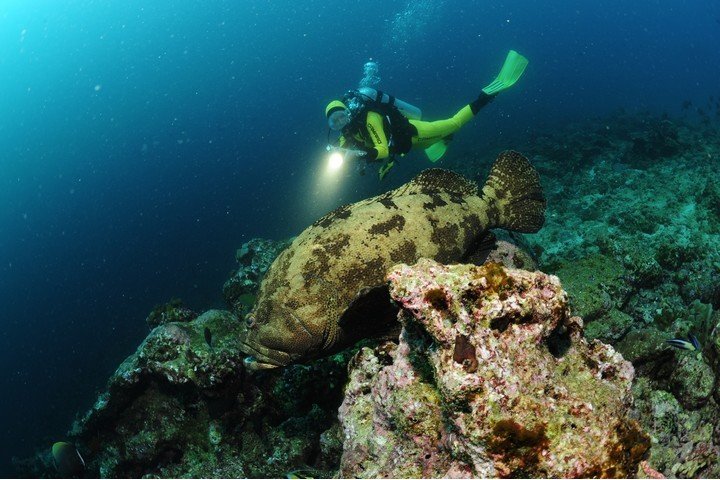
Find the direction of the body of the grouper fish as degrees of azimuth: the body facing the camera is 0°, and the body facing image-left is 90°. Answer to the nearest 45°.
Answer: approximately 90°

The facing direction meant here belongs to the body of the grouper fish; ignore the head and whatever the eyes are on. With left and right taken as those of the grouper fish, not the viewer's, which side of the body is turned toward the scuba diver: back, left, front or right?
right

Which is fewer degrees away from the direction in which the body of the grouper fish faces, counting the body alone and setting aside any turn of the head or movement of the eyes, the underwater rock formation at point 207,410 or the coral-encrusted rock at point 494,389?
the underwater rock formation

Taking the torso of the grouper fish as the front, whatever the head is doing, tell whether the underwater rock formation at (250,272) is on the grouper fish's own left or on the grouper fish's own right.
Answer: on the grouper fish's own right

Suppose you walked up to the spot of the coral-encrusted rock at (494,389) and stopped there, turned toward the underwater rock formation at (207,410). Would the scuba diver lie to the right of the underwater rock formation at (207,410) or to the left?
right

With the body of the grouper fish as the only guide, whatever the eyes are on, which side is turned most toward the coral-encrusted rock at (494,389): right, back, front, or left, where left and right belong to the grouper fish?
left

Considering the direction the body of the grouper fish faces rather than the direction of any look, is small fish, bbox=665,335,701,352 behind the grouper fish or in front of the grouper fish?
behind

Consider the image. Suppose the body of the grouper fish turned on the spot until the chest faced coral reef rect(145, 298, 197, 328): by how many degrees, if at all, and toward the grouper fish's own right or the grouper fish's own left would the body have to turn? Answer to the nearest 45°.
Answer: approximately 45° to the grouper fish's own right

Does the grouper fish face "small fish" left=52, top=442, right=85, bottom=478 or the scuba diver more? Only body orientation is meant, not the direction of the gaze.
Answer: the small fish
